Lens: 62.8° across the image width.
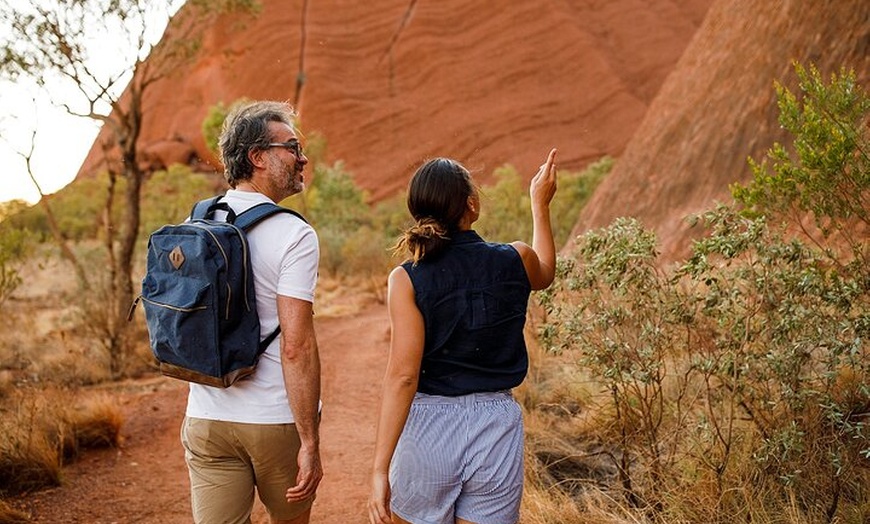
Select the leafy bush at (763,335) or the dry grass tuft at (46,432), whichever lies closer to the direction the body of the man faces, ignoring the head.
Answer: the leafy bush

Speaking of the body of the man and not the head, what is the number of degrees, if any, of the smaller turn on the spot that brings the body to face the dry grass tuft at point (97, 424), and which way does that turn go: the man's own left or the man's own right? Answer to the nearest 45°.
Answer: approximately 45° to the man's own left

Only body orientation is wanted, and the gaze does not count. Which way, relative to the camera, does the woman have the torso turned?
away from the camera

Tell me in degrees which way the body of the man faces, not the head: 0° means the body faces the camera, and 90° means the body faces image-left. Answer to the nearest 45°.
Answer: approximately 225°

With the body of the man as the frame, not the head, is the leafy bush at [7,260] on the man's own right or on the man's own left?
on the man's own left

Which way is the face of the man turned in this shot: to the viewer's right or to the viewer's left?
to the viewer's right
